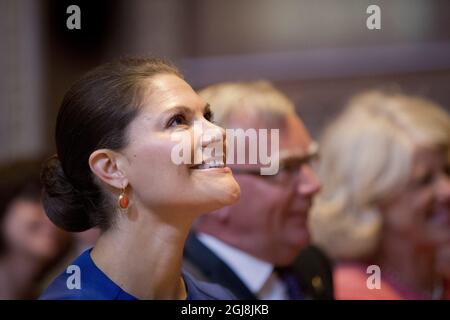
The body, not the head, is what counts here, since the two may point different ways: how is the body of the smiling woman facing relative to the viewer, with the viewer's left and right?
facing the viewer and to the right of the viewer

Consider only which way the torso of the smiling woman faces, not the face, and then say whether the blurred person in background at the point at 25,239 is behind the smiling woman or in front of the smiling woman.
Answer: behind

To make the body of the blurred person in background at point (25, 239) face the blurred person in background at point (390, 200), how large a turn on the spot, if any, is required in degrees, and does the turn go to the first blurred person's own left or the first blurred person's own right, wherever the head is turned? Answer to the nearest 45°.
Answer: approximately 45° to the first blurred person's own left

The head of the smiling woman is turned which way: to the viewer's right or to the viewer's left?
to the viewer's right

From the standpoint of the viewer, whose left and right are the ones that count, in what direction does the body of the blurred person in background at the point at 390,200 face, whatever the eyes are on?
facing to the right of the viewer

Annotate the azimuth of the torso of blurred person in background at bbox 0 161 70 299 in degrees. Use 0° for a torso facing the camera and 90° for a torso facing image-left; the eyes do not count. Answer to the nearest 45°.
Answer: approximately 315°

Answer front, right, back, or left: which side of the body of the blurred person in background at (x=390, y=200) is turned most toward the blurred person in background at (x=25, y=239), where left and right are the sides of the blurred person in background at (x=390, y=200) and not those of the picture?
back

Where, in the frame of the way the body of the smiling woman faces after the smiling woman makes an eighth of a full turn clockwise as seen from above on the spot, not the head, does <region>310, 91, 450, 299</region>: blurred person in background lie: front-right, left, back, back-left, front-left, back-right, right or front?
back-left
